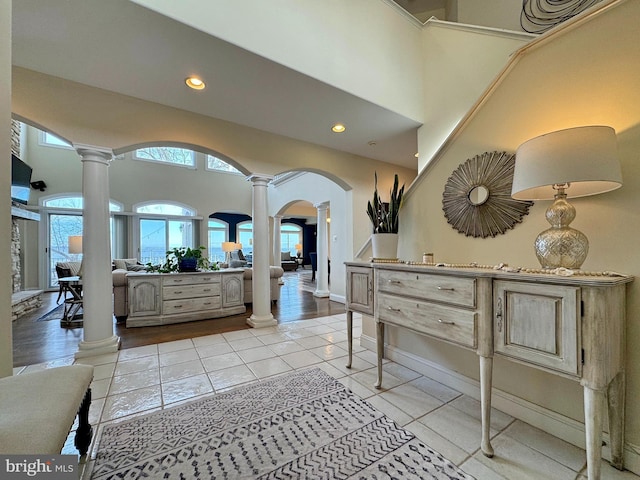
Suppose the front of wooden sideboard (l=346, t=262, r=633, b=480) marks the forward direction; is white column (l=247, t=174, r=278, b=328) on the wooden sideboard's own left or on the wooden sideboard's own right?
on the wooden sideboard's own right

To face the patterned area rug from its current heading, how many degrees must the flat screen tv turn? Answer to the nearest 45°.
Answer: approximately 45° to its right

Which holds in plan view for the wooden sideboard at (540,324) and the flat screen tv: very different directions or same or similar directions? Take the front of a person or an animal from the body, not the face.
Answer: very different directions

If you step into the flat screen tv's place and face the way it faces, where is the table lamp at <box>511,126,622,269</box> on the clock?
The table lamp is roughly at 1 o'clock from the flat screen tv.

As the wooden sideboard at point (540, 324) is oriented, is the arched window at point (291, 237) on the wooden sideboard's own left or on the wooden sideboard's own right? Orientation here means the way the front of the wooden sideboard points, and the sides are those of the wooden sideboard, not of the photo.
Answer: on the wooden sideboard's own right

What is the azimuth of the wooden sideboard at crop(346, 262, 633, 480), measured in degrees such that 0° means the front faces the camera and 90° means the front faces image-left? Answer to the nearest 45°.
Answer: approximately 45°

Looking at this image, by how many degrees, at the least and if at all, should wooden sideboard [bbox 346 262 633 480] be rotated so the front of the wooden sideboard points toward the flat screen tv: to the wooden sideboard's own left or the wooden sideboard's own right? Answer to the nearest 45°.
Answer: approximately 45° to the wooden sideboard's own right

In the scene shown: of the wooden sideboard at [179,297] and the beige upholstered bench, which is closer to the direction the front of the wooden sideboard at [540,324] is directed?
the beige upholstered bench

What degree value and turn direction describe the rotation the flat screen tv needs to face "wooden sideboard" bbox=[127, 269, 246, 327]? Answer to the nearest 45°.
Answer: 0° — it already faces it
